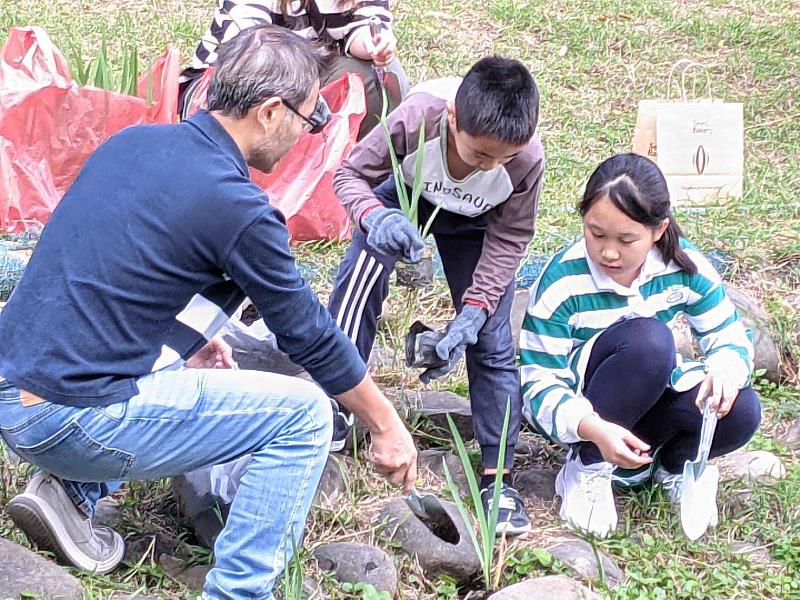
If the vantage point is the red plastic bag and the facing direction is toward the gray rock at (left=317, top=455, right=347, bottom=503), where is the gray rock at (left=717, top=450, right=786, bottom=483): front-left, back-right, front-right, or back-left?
front-left

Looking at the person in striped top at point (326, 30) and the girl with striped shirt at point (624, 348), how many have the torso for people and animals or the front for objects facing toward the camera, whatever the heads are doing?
2

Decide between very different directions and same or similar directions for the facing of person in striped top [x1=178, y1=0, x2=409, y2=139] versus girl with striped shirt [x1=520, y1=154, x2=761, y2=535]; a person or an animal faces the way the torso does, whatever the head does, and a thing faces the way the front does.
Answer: same or similar directions

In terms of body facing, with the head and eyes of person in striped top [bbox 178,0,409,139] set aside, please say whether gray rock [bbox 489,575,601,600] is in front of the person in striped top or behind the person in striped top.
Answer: in front

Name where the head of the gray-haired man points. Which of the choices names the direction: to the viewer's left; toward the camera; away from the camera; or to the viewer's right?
to the viewer's right

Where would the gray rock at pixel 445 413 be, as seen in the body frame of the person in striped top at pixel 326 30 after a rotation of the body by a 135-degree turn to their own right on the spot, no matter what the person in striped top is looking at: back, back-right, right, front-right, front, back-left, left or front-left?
back-left

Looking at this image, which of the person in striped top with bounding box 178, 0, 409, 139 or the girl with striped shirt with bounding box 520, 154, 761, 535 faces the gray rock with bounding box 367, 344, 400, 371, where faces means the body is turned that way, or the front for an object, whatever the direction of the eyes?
the person in striped top

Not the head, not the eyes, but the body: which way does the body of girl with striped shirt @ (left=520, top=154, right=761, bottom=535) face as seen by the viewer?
toward the camera

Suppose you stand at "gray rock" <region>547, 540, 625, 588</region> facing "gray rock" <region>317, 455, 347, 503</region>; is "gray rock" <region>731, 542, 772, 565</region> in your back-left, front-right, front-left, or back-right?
back-right

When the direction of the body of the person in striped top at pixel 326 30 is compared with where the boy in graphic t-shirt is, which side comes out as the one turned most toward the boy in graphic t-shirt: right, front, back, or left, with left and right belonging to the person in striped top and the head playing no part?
front

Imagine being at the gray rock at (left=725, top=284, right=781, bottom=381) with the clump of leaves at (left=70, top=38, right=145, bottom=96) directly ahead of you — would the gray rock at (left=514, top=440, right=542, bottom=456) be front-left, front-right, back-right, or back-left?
front-left

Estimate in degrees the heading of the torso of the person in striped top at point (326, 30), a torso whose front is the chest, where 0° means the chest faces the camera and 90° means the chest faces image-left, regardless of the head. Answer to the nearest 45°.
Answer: approximately 0°

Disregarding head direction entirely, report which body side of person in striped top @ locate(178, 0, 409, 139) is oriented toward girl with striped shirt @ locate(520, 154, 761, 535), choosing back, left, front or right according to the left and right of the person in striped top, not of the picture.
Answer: front
